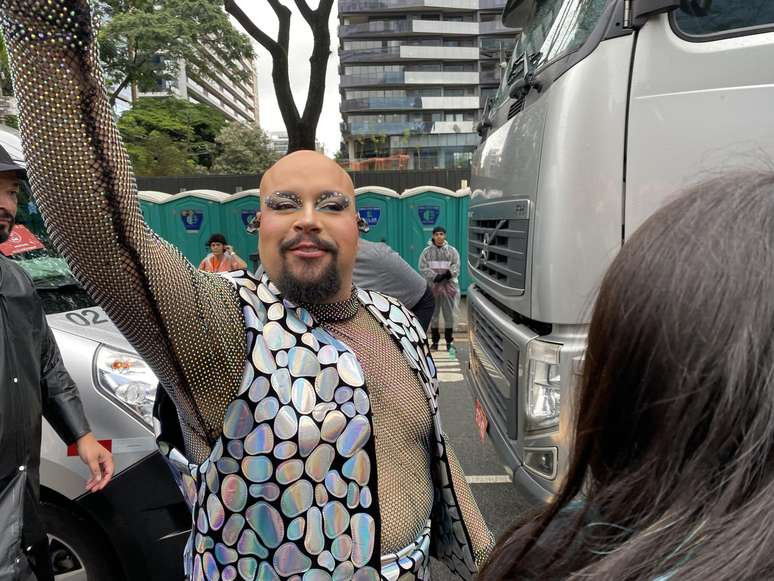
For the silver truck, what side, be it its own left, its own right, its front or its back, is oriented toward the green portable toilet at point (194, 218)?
right

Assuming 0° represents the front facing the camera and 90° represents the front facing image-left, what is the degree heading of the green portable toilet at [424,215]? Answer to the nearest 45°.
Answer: approximately 0°

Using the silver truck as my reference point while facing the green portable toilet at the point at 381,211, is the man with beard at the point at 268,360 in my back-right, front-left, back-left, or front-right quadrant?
back-left

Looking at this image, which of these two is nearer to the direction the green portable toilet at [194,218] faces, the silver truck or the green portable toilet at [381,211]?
the silver truck

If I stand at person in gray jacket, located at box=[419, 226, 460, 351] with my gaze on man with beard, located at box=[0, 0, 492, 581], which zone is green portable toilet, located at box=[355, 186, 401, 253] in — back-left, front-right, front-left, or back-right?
back-right

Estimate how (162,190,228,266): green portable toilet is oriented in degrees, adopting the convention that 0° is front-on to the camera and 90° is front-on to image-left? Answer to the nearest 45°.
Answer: approximately 0°

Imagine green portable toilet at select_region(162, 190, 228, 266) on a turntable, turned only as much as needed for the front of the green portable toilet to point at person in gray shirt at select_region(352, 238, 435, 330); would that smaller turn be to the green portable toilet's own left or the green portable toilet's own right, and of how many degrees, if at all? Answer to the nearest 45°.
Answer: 0° — it already faces them

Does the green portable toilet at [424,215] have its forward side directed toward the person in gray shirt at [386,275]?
yes

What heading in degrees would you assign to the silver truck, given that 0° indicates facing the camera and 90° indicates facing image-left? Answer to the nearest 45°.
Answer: approximately 45°

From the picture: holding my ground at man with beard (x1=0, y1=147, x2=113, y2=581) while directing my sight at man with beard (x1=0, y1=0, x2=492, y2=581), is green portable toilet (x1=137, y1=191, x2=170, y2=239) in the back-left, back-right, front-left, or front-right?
back-left
